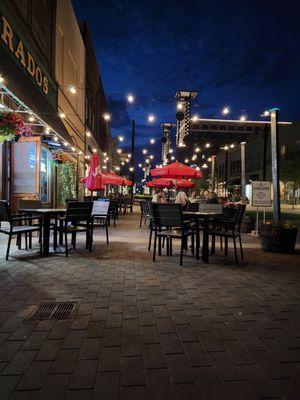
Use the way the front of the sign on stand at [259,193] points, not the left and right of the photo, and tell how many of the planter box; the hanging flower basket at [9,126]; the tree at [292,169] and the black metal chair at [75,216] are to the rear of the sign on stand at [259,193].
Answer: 1

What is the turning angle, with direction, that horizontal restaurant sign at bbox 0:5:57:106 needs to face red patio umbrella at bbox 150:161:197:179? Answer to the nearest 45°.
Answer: approximately 45° to its left

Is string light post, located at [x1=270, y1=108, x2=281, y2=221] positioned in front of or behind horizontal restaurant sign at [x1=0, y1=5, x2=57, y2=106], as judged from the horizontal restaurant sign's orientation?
in front

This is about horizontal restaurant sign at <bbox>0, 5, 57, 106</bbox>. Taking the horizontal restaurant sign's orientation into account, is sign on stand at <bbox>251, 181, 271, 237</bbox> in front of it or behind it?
in front

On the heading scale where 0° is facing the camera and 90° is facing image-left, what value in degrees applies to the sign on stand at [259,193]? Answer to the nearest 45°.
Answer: approximately 0°

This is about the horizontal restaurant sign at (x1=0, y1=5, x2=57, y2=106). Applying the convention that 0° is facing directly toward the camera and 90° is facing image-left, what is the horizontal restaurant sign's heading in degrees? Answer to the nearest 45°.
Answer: approximately 315°

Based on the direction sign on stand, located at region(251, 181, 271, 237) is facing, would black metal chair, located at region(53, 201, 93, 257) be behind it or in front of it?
in front

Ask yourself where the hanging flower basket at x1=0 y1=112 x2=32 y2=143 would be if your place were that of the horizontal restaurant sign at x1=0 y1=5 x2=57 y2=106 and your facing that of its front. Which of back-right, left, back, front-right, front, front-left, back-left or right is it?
front-right

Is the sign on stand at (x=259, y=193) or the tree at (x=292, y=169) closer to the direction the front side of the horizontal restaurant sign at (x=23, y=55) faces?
the sign on stand

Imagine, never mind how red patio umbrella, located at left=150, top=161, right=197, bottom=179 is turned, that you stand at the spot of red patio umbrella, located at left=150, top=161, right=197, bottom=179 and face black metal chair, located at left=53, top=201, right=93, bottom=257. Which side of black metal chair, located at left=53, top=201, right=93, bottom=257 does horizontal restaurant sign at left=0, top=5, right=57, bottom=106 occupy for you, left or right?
right

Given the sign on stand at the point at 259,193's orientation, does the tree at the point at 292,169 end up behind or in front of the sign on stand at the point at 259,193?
behind

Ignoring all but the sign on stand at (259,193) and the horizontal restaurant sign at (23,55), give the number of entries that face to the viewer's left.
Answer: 0

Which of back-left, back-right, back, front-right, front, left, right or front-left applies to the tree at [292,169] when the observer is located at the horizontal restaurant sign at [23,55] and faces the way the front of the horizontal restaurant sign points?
left

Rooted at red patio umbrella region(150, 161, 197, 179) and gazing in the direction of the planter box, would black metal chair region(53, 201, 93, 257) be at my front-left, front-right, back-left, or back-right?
front-right

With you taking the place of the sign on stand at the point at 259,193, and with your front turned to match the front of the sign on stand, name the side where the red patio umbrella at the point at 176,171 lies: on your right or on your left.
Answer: on your right
